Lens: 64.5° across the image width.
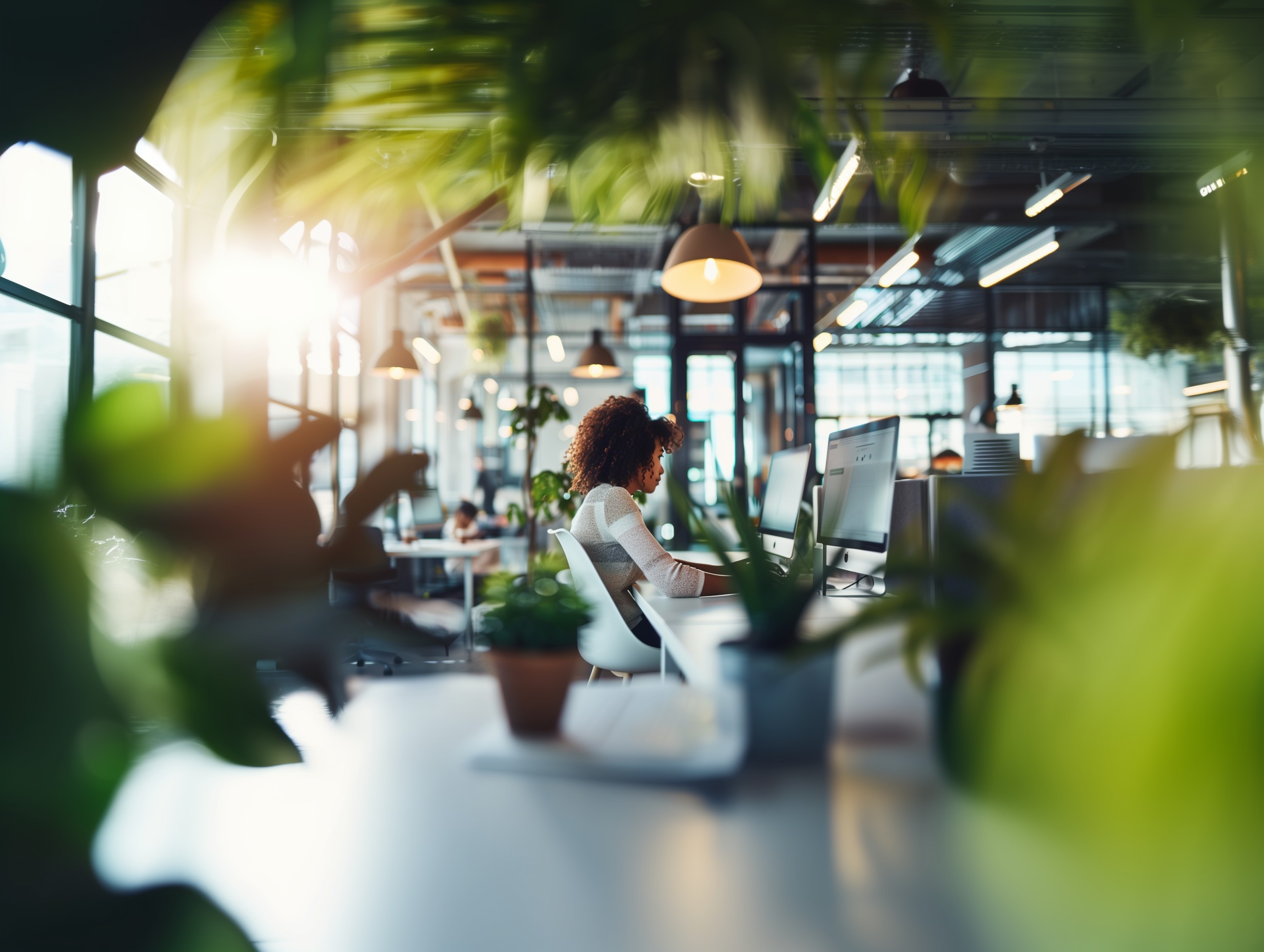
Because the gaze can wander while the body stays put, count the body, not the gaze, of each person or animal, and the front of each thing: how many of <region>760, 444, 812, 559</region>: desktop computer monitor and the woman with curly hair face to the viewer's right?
1

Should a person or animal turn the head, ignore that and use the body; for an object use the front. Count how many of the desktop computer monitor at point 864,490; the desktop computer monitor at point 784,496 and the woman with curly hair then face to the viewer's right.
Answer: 1

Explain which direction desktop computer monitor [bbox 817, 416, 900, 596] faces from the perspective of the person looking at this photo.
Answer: facing the viewer and to the left of the viewer

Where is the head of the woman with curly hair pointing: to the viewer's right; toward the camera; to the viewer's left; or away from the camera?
to the viewer's right

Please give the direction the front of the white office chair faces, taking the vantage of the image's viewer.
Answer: facing to the right of the viewer

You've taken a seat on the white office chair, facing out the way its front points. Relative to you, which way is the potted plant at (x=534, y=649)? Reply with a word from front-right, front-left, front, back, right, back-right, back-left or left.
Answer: right

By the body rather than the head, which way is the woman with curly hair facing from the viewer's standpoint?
to the viewer's right

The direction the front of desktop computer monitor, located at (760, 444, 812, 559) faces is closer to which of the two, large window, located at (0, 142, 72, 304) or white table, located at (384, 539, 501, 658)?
the large window

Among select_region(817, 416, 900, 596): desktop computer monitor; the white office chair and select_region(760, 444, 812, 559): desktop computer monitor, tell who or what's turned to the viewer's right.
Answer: the white office chair

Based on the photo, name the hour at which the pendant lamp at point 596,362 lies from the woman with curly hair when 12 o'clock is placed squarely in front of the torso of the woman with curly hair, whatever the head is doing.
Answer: The pendant lamp is roughly at 9 o'clock from the woman with curly hair.

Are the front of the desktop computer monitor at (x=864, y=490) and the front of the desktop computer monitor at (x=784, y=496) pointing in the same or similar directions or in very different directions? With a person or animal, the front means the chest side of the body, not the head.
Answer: same or similar directions

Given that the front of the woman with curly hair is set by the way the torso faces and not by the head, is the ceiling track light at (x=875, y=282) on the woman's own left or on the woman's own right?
on the woman's own left

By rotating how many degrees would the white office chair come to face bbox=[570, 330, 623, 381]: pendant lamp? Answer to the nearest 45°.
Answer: approximately 90° to its left

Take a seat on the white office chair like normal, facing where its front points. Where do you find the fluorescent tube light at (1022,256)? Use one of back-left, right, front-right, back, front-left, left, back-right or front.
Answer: front-left

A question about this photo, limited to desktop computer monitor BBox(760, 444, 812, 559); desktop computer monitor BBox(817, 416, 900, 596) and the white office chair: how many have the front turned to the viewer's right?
1
